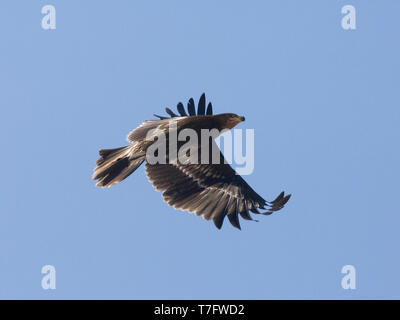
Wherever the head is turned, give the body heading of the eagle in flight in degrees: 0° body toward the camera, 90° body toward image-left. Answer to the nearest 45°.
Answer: approximately 270°
